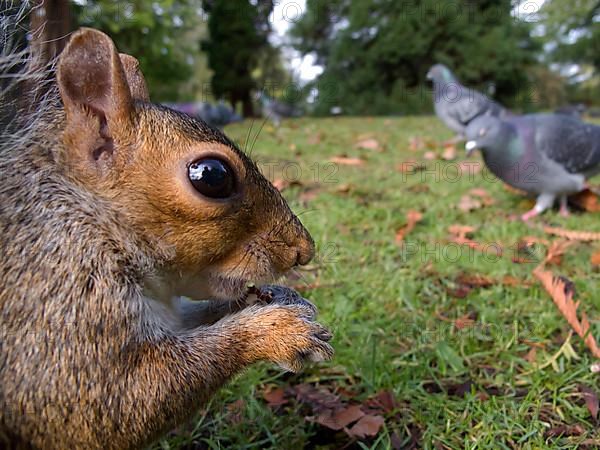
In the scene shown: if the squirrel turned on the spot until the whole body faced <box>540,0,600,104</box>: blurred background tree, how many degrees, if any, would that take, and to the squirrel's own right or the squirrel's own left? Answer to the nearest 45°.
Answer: approximately 45° to the squirrel's own left

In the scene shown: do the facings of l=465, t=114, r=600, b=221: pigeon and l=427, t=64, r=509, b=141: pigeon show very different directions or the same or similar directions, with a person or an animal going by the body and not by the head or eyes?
same or similar directions

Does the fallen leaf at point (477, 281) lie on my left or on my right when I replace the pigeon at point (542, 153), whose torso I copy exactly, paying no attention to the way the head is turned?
on my left

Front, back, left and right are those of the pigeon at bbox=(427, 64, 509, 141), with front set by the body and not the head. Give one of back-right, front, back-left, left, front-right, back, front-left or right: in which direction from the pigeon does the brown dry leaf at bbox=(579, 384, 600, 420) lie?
left

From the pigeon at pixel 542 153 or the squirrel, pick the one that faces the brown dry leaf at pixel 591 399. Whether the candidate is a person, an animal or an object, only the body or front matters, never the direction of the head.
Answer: the squirrel

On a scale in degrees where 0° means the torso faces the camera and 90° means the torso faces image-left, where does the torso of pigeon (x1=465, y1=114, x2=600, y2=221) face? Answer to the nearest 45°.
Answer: approximately 90°

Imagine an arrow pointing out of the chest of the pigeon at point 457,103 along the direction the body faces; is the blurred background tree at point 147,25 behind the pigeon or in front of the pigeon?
in front

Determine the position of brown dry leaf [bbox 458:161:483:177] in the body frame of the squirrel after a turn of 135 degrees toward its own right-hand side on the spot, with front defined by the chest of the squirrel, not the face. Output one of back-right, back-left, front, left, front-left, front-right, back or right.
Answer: back

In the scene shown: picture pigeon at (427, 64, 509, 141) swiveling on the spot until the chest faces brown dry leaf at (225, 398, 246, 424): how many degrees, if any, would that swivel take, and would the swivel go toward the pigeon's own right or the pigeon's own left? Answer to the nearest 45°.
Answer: approximately 90° to the pigeon's own left

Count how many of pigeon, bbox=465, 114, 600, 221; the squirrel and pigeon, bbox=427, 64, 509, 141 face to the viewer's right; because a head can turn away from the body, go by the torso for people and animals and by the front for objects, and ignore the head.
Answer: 1

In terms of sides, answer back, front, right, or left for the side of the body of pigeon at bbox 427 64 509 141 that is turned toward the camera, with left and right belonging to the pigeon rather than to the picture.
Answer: left

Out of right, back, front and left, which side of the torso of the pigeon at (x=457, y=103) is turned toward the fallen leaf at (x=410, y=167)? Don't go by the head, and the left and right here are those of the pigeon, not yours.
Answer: left

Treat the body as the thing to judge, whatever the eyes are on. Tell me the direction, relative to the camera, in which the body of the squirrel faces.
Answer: to the viewer's right

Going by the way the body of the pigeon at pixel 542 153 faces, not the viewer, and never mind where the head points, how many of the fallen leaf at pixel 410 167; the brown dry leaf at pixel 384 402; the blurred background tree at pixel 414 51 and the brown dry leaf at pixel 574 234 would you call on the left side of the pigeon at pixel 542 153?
2

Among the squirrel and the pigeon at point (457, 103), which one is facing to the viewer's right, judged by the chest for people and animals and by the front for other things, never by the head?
the squirrel

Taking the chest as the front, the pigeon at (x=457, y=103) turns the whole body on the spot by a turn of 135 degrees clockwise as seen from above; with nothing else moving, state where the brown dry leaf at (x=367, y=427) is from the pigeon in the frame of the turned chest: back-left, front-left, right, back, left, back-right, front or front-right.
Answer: back-right

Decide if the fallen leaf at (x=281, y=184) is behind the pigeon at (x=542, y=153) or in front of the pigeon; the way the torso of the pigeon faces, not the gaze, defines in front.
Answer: in front

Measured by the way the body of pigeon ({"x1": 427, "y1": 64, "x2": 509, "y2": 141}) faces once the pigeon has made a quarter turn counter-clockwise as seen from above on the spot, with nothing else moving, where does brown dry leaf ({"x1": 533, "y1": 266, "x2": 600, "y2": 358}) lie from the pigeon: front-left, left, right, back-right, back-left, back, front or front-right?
front

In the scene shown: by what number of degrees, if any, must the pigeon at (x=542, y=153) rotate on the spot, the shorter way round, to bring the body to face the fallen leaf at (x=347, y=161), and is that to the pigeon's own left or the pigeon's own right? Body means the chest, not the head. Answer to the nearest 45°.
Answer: approximately 45° to the pigeon's own right
